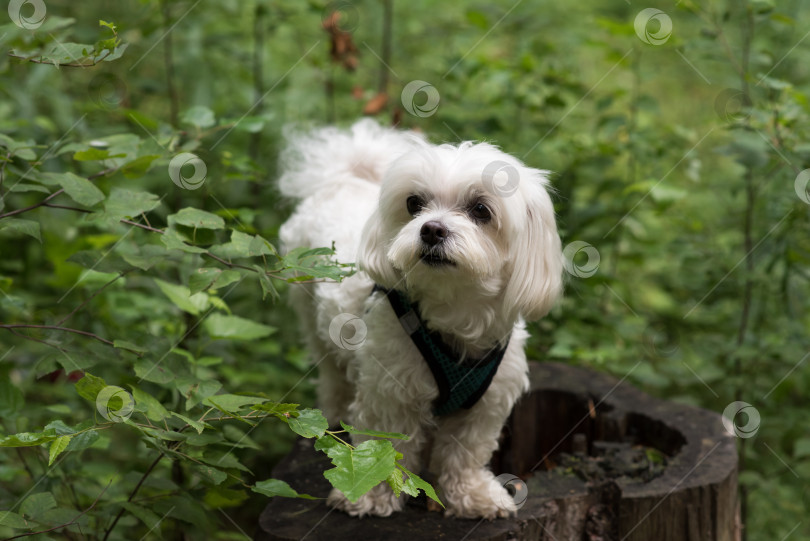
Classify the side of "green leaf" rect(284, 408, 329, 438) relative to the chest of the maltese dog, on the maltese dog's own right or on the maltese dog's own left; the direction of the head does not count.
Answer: on the maltese dog's own right

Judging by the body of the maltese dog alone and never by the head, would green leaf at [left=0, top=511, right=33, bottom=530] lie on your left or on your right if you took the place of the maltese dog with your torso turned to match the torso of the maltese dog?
on your right

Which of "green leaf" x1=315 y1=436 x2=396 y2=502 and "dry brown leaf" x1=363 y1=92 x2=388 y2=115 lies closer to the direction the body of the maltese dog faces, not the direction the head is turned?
the green leaf

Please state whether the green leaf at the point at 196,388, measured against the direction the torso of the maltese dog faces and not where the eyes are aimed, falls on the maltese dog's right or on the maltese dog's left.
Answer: on the maltese dog's right

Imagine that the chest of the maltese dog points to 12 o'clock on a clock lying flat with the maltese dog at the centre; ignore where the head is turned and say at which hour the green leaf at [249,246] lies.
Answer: The green leaf is roughly at 3 o'clock from the maltese dog.

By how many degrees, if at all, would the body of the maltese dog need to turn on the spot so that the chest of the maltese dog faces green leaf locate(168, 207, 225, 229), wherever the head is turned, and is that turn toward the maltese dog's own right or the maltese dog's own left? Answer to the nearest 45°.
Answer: approximately 90° to the maltese dog's own right

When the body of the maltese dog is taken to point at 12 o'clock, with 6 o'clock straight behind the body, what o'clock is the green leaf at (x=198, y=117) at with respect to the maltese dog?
The green leaf is roughly at 5 o'clock from the maltese dog.

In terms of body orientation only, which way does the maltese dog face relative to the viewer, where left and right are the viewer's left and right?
facing the viewer and to the right of the viewer

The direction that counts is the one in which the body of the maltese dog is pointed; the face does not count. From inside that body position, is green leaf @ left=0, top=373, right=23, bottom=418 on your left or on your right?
on your right
